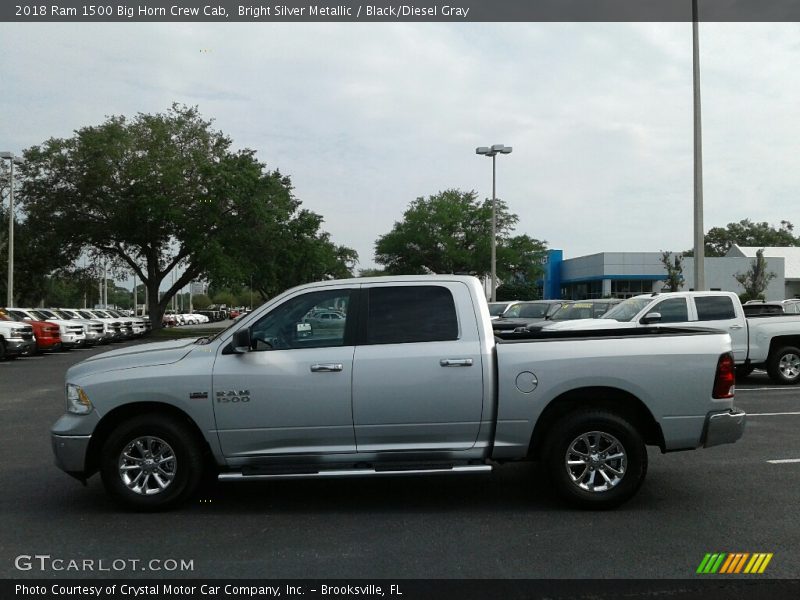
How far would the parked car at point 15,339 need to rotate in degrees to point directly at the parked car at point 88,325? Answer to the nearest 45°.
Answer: approximately 135° to its left

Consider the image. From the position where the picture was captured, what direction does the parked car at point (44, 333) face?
facing the viewer and to the right of the viewer

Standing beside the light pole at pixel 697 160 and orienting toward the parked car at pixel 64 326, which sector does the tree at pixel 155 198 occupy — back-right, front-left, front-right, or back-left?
front-right

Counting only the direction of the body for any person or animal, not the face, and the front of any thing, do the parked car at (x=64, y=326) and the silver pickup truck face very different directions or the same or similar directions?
very different directions

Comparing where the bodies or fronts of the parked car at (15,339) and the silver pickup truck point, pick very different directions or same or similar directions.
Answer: very different directions

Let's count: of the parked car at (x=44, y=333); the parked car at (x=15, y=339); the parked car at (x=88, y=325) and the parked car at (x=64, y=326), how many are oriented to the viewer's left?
0

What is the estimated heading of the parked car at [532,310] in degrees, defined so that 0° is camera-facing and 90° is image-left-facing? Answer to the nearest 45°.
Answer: approximately 45°

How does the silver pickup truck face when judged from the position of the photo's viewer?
facing to the left of the viewer

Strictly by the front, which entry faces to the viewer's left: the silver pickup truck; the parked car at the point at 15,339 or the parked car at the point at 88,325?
the silver pickup truck
